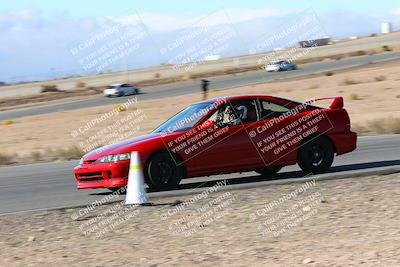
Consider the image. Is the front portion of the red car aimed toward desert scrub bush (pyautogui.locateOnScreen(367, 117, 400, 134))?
no

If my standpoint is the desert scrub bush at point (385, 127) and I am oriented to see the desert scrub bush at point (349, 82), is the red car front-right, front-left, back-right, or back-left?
back-left

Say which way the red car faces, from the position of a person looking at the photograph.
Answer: facing the viewer and to the left of the viewer

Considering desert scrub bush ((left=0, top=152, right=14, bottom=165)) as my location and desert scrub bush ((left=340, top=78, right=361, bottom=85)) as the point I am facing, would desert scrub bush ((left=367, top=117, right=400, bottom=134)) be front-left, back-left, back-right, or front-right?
front-right

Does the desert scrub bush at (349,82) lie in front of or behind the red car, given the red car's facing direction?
behind
